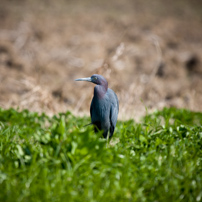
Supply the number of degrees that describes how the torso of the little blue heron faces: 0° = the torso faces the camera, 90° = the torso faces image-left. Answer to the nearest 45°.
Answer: approximately 45°
